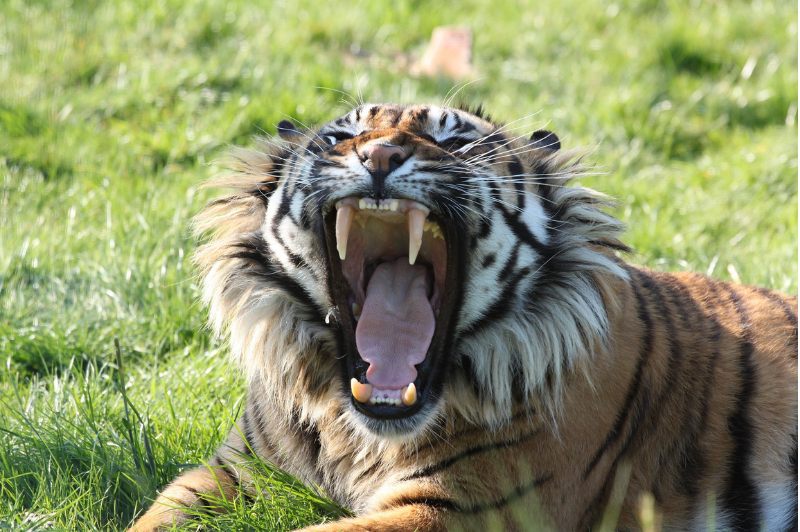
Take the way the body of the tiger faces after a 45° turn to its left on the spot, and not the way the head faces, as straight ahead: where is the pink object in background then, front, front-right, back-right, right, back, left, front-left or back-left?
back

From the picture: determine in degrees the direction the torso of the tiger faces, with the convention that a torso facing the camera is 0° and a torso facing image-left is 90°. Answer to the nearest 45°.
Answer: approximately 45°
